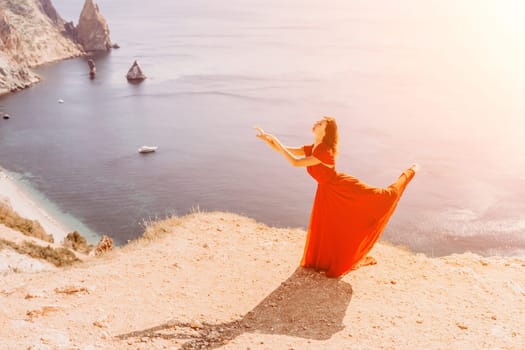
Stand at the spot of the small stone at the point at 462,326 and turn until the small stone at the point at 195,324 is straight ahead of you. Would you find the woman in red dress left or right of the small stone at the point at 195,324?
right

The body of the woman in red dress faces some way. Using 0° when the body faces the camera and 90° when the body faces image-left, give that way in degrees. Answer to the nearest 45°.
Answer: approximately 90°

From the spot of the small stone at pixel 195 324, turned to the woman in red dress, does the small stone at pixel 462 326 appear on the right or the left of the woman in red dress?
right

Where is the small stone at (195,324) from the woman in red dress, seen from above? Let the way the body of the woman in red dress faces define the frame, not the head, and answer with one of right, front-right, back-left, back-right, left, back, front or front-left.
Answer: front-left

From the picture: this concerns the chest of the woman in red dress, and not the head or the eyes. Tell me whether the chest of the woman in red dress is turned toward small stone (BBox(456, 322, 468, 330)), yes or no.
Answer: no
